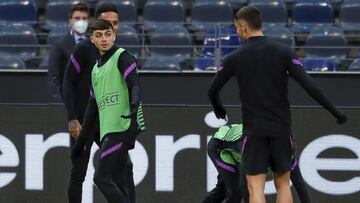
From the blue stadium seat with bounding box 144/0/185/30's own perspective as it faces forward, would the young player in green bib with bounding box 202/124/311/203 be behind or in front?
in front

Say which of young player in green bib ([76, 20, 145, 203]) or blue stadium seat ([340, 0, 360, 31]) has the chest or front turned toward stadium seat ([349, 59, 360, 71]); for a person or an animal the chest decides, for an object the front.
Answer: the blue stadium seat

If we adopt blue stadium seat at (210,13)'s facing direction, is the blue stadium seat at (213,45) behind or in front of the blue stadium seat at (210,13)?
in front

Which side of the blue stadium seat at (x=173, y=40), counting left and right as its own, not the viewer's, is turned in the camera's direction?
front

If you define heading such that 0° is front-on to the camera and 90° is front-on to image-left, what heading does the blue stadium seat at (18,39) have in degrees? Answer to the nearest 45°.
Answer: approximately 0°

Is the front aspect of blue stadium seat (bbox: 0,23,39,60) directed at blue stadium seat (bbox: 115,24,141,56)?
no

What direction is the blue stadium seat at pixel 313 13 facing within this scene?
toward the camera

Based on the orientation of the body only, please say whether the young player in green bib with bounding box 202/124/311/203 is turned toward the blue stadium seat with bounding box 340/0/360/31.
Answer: no

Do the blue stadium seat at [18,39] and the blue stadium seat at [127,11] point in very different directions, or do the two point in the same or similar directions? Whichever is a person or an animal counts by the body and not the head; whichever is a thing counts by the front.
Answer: same or similar directions

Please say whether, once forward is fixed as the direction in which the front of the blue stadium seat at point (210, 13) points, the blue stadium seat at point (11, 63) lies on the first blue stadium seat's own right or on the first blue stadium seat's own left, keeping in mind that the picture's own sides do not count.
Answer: on the first blue stadium seat's own right

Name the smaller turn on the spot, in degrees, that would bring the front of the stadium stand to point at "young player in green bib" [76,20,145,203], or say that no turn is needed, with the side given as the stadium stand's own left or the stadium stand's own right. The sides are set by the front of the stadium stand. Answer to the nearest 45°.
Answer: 0° — it already faces them

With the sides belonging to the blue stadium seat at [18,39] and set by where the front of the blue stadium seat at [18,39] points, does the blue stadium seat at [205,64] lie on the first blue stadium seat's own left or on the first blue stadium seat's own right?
on the first blue stadium seat's own left

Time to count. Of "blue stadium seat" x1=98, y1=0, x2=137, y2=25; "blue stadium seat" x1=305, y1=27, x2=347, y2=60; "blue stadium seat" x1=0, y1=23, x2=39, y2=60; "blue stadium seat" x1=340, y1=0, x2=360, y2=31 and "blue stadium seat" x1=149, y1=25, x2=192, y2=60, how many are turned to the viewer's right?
0

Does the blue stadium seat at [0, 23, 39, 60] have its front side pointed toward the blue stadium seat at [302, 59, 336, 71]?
no

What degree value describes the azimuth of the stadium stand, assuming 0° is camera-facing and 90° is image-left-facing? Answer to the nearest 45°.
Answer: approximately 0°

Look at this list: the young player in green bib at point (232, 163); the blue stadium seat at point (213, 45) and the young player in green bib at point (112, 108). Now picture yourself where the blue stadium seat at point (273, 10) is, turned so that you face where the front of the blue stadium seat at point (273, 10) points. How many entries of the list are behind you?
0
